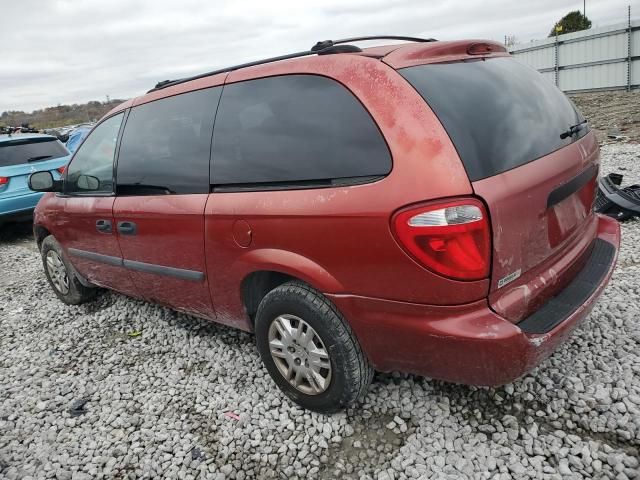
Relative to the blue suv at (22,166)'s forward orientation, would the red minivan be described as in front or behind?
behind

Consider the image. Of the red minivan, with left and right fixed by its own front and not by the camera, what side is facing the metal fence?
right

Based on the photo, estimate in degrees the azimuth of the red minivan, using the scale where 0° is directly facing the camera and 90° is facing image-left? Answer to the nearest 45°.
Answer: approximately 135°

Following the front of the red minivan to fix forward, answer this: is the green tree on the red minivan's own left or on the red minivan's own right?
on the red minivan's own right

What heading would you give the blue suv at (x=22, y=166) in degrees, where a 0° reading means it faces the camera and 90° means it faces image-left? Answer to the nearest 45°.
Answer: approximately 135°

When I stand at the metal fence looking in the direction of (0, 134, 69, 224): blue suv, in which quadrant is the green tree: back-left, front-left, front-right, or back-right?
back-right
